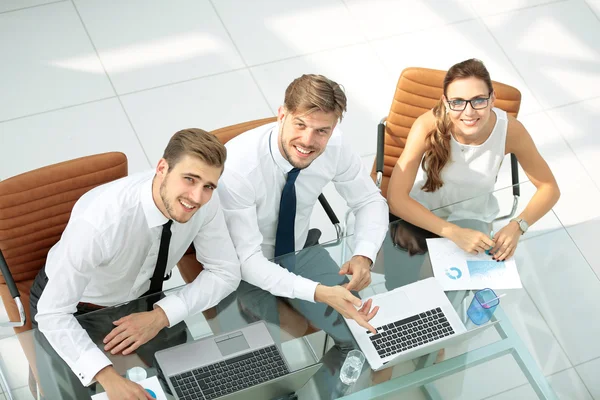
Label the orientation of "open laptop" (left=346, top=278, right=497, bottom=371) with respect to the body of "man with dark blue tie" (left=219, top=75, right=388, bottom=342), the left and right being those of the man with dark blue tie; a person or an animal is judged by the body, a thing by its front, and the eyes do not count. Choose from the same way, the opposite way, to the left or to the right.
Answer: the opposite way

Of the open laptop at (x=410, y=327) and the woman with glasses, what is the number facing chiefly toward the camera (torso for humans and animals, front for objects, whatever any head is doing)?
1

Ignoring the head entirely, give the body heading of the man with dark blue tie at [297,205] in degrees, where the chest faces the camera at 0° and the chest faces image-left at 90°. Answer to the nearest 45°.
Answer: approximately 315°

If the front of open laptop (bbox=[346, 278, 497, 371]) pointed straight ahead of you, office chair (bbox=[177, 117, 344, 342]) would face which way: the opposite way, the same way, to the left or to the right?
the opposite way

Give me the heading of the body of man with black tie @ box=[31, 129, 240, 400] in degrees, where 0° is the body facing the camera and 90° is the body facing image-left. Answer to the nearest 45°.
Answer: approximately 315°

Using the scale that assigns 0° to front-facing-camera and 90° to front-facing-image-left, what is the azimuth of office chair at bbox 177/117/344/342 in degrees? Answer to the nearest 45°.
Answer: approximately 315°

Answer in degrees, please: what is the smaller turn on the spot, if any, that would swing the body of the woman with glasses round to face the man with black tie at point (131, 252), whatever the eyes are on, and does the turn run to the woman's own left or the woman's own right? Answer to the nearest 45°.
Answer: approximately 45° to the woman's own right

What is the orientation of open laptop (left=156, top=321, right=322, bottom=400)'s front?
away from the camera

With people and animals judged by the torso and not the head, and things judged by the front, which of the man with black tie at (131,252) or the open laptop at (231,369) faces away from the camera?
the open laptop

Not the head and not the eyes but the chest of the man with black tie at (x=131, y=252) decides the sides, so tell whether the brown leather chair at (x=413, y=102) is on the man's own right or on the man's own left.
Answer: on the man's own left

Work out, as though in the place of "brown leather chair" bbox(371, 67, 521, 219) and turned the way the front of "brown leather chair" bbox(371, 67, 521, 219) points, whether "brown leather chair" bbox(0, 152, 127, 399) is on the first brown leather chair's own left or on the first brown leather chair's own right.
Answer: on the first brown leather chair's own right
